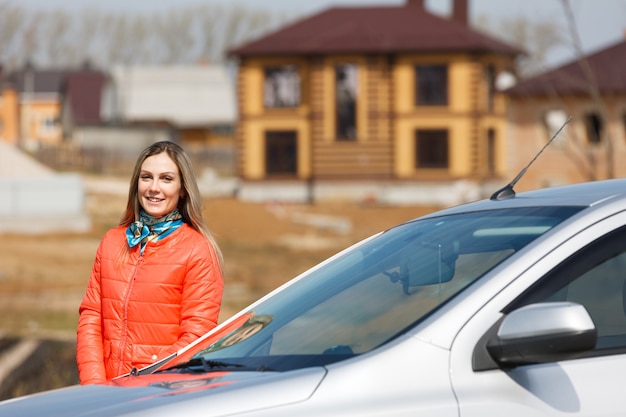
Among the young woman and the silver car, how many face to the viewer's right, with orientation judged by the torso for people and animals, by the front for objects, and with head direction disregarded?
0

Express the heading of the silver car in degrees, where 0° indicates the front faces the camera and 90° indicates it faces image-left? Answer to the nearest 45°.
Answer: approximately 45°

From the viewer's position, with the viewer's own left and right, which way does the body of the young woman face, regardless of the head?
facing the viewer and to the left of the viewer

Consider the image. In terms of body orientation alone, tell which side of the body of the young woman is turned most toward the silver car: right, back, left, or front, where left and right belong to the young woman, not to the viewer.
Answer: left

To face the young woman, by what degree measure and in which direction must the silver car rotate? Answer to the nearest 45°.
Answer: approximately 90° to its right
